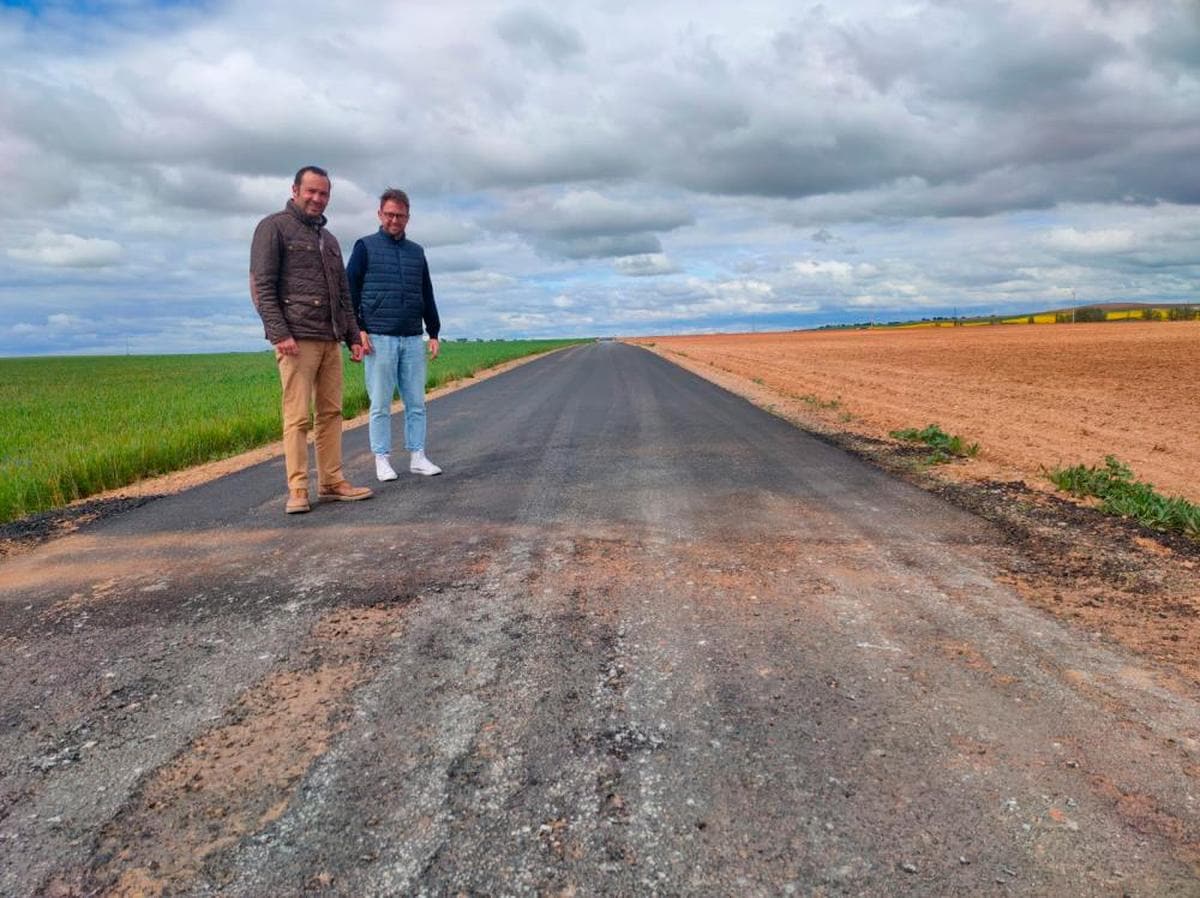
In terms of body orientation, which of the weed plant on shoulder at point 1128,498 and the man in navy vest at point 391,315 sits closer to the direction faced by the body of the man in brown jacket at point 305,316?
the weed plant on shoulder

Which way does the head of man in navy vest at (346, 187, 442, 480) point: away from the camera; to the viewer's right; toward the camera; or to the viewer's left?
toward the camera

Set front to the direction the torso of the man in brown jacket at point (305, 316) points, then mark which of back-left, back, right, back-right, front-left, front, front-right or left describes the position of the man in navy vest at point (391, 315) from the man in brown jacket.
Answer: left

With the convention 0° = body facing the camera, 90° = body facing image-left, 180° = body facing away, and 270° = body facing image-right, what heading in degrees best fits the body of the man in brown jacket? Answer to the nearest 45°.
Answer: approximately 315°
